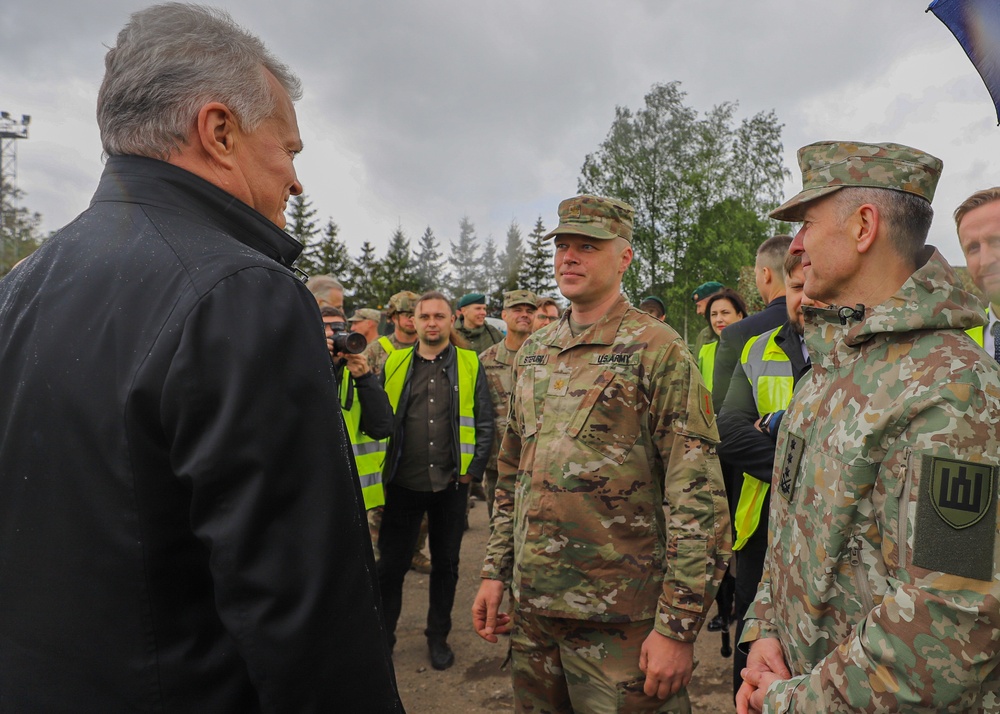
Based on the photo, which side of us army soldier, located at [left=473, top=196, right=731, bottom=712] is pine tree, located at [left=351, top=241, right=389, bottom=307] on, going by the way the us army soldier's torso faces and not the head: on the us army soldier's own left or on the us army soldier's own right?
on the us army soldier's own right

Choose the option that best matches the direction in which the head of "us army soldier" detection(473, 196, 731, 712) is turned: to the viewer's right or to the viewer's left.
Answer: to the viewer's left

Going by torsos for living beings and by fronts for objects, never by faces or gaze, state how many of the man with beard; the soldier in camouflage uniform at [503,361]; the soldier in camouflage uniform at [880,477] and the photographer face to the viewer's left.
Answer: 1

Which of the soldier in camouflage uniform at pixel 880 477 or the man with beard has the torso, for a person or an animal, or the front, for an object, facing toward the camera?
the man with beard

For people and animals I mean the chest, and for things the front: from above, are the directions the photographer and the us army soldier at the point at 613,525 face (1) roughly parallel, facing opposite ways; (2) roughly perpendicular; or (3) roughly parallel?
roughly perpendicular

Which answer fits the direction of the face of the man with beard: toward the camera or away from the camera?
toward the camera

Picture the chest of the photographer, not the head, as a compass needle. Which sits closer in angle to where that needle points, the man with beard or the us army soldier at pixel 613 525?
the us army soldier

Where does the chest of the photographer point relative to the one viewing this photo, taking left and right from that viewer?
facing the viewer and to the right of the viewer

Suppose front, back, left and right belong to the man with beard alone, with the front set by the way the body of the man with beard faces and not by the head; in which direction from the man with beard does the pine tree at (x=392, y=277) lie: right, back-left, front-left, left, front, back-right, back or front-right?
back

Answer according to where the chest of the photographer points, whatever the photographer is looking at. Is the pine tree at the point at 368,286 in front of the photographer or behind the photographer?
behind

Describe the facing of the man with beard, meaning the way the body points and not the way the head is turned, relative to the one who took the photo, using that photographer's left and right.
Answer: facing the viewer

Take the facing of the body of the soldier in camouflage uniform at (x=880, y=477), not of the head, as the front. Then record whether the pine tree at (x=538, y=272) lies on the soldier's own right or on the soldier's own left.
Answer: on the soldier's own right

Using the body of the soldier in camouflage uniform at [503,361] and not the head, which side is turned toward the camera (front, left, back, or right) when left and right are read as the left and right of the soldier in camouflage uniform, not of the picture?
front

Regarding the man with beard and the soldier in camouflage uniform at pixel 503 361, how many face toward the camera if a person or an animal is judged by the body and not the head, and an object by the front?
2

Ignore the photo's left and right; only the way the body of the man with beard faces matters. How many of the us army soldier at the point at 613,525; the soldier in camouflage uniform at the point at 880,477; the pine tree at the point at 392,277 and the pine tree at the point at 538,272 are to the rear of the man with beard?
2

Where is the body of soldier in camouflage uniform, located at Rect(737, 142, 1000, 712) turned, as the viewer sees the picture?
to the viewer's left
